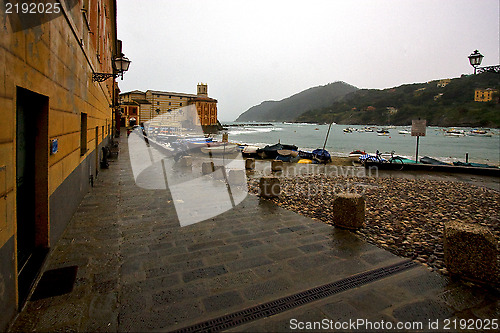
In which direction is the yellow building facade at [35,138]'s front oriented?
to the viewer's right

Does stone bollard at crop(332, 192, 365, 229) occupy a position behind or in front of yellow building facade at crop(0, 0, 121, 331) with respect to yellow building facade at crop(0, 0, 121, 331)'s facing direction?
in front
